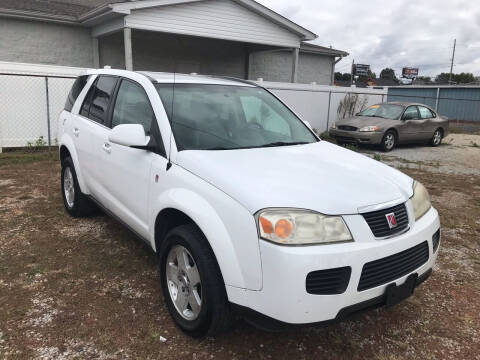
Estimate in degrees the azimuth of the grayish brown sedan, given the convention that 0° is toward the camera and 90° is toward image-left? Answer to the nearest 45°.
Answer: approximately 45°

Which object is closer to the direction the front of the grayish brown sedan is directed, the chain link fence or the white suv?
the chain link fence

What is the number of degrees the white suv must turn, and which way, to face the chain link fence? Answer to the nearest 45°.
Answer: approximately 180°

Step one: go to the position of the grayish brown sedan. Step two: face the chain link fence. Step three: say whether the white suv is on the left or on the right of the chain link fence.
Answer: left

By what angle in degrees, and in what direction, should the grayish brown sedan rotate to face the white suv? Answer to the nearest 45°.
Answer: approximately 45° to its left

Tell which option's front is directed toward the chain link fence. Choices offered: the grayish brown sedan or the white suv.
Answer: the grayish brown sedan

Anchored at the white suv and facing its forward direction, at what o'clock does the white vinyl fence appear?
The white vinyl fence is roughly at 8 o'clock from the white suv.

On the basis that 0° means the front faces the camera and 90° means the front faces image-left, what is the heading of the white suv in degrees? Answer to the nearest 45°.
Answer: approximately 315°

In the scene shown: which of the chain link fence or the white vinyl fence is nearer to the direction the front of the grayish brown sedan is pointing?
the chain link fence

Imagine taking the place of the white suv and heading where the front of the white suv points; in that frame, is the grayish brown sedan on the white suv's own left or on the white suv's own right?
on the white suv's own left

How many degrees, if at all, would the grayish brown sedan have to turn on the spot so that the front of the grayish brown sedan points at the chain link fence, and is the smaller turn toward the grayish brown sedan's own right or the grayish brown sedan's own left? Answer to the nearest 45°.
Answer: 0° — it already faces it

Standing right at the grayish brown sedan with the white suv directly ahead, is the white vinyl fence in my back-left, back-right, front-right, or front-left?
back-right

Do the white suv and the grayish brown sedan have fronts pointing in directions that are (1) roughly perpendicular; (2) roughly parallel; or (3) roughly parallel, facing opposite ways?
roughly perpendicular
